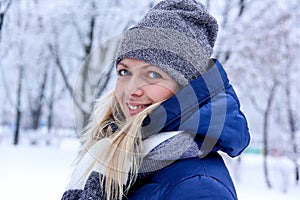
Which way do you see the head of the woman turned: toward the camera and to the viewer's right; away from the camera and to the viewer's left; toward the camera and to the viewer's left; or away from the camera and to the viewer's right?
toward the camera and to the viewer's left

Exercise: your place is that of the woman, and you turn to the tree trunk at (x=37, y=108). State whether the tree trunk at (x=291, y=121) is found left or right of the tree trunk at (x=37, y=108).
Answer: right

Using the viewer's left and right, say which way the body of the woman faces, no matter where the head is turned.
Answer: facing the viewer and to the left of the viewer

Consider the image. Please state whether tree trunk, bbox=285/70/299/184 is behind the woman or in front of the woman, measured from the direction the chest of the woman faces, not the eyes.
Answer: behind

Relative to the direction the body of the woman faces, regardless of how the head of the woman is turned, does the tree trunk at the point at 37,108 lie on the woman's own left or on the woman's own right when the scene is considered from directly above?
on the woman's own right
